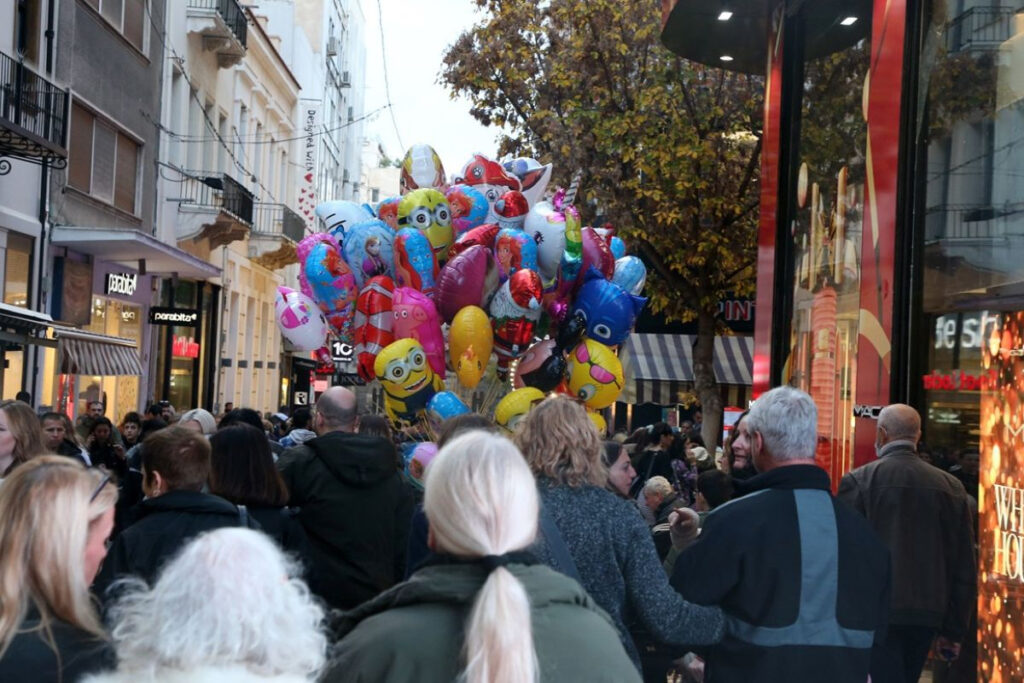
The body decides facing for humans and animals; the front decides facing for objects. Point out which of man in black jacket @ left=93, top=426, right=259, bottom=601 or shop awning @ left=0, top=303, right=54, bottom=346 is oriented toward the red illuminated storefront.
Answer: the shop awning

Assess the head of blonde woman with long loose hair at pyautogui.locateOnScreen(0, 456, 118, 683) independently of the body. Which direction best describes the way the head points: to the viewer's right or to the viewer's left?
to the viewer's right

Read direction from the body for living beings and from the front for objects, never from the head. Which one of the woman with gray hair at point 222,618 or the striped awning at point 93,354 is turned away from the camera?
the woman with gray hair

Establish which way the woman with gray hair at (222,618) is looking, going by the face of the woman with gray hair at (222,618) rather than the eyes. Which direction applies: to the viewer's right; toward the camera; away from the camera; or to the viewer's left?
away from the camera

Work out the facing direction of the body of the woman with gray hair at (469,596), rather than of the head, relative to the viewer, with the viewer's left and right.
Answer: facing away from the viewer

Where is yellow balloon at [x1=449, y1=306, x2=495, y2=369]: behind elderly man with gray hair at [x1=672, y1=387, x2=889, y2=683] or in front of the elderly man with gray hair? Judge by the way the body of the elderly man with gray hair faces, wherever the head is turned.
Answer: in front

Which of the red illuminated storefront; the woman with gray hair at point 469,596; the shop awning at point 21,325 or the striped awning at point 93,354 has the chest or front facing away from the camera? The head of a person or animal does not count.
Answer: the woman with gray hair

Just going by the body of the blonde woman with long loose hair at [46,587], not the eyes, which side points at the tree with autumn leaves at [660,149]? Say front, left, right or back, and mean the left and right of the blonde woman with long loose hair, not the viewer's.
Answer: front

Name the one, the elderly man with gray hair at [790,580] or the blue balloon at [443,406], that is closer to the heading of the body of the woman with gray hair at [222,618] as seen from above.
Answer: the blue balloon

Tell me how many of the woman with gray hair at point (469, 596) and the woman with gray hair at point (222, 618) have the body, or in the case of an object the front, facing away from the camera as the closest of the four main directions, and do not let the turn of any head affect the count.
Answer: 2

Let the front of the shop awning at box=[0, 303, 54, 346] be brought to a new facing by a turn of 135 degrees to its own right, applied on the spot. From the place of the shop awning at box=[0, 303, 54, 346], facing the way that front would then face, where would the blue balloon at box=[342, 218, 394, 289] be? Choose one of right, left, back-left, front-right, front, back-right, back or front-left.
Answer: back-left

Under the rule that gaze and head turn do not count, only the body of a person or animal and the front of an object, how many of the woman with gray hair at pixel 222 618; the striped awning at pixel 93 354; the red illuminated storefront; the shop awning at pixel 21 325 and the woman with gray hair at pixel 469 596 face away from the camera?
2

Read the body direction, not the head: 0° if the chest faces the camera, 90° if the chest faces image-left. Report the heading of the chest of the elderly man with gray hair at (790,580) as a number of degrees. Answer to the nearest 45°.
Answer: approximately 135°

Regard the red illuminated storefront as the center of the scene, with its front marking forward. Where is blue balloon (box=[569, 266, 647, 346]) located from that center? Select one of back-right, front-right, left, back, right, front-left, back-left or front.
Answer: right

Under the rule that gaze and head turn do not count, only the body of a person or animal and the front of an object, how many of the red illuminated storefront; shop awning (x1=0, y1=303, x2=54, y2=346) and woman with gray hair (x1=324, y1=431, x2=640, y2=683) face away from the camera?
1

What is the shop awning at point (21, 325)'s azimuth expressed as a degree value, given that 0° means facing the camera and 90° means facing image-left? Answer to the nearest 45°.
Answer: approximately 315°
